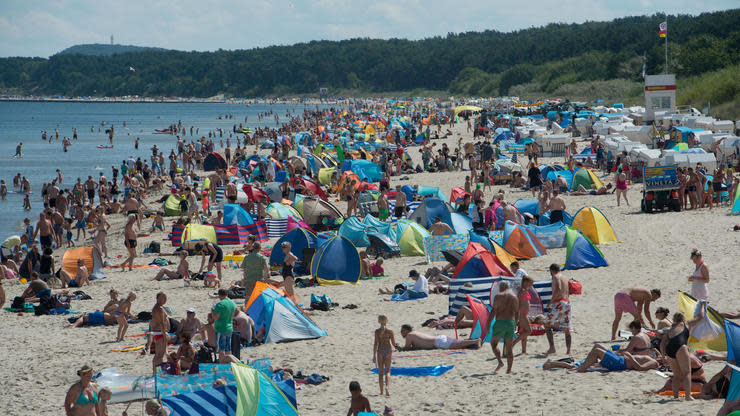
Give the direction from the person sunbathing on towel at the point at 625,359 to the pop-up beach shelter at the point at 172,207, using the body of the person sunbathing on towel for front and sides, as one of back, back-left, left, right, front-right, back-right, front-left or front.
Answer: front-right

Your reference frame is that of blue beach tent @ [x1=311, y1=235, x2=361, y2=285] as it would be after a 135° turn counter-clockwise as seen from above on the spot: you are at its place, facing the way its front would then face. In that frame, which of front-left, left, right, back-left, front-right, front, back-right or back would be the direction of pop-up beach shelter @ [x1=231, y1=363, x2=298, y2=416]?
front
